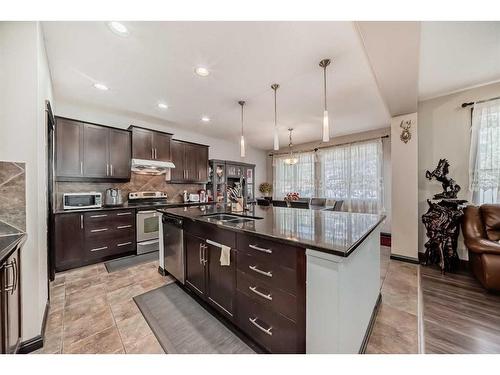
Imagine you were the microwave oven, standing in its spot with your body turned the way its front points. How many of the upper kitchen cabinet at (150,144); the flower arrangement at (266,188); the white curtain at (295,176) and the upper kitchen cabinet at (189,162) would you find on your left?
4

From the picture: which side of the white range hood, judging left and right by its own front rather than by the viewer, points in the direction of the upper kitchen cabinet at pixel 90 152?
right

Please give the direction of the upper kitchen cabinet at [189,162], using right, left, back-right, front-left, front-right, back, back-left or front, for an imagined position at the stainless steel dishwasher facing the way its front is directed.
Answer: back-right

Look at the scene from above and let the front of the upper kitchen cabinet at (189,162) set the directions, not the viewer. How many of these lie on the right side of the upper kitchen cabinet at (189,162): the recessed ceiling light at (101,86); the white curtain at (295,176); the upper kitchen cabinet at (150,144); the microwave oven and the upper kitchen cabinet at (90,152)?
4

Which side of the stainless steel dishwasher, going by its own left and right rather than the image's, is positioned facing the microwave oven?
right

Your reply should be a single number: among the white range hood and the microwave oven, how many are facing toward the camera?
2

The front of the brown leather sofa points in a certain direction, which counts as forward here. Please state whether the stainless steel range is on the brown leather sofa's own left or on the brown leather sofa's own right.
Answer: on the brown leather sofa's own right
